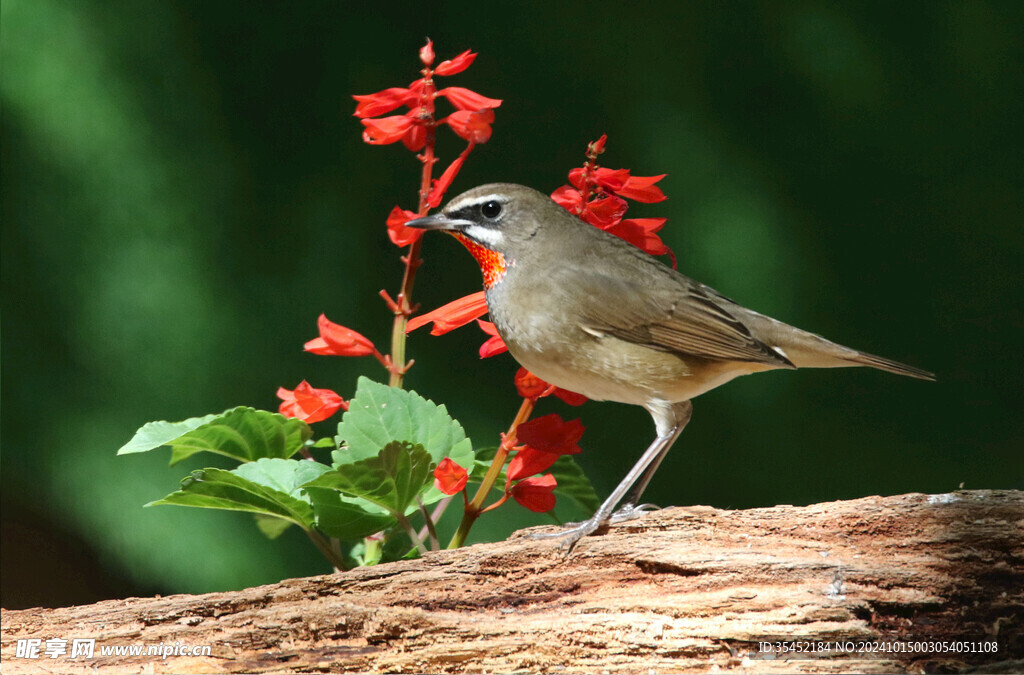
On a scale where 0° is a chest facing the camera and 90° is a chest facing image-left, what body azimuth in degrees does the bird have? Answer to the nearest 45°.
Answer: approximately 90°
